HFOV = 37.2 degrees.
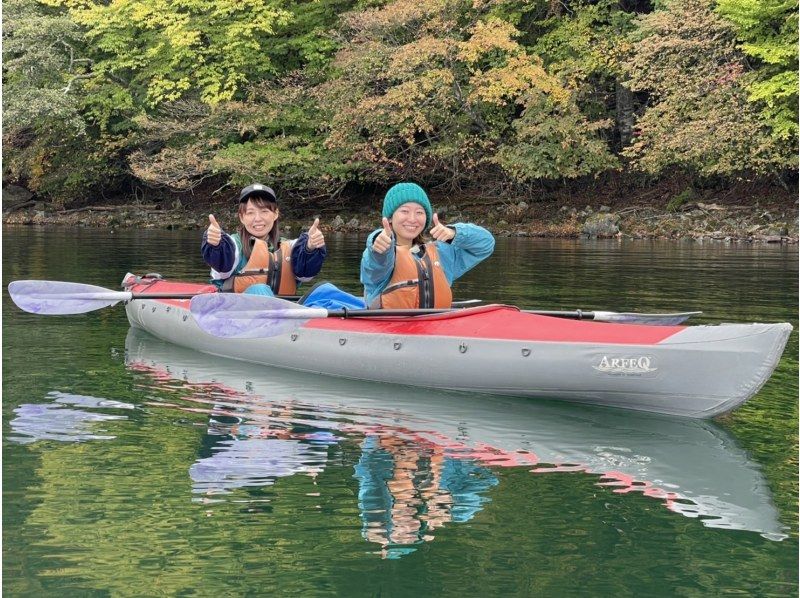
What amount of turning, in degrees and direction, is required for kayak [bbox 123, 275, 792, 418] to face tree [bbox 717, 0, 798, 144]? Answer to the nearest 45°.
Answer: approximately 135° to its left

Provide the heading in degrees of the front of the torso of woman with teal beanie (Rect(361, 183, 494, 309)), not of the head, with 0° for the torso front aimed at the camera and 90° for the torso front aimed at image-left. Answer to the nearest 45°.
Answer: approximately 0°

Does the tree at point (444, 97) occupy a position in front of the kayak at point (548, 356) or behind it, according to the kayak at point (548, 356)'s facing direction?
behind

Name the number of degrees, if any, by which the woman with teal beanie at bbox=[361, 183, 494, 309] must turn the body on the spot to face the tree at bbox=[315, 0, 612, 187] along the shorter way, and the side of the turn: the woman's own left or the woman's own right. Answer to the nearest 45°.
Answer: approximately 180°

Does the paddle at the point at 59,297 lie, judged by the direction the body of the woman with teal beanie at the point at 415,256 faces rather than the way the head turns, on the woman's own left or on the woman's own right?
on the woman's own right

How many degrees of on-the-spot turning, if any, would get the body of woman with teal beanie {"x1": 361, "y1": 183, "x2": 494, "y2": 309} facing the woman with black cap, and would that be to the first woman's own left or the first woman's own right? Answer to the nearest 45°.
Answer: approximately 135° to the first woman's own right

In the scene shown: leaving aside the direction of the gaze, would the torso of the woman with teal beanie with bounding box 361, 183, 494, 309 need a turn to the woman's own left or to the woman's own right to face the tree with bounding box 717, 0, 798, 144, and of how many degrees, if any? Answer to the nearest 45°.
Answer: approximately 135° to the woman's own left
